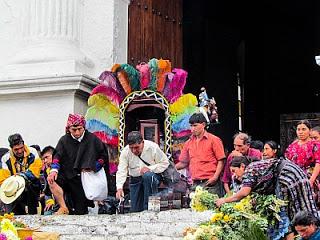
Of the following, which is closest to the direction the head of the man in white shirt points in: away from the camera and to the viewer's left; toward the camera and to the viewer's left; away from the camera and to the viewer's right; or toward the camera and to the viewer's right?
toward the camera and to the viewer's left

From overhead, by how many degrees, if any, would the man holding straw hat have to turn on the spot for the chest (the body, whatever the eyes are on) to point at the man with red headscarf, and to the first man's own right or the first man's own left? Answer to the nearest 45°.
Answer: approximately 90° to the first man's own left

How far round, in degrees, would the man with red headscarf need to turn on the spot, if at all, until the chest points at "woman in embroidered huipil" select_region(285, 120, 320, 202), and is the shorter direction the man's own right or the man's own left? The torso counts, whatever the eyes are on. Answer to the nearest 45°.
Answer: approximately 45° to the man's own left

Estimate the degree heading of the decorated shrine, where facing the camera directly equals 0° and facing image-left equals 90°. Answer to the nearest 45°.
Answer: approximately 0°

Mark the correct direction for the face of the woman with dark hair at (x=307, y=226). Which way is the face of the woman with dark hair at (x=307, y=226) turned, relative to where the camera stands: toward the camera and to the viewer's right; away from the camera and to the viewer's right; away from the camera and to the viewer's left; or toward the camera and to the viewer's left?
toward the camera and to the viewer's left

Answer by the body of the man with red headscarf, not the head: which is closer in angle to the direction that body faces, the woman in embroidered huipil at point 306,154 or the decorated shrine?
the woman in embroidered huipil

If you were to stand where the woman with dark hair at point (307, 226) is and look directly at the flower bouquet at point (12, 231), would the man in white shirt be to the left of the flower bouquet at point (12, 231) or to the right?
right
